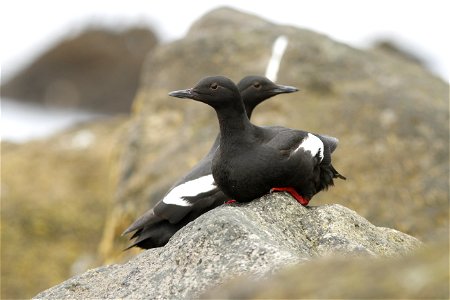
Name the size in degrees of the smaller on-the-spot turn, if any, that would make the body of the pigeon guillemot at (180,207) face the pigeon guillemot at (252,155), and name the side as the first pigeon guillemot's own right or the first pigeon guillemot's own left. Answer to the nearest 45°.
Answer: approximately 45° to the first pigeon guillemot's own right

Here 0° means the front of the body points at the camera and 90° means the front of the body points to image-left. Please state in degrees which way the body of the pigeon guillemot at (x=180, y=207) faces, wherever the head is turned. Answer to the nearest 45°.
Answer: approximately 270°
